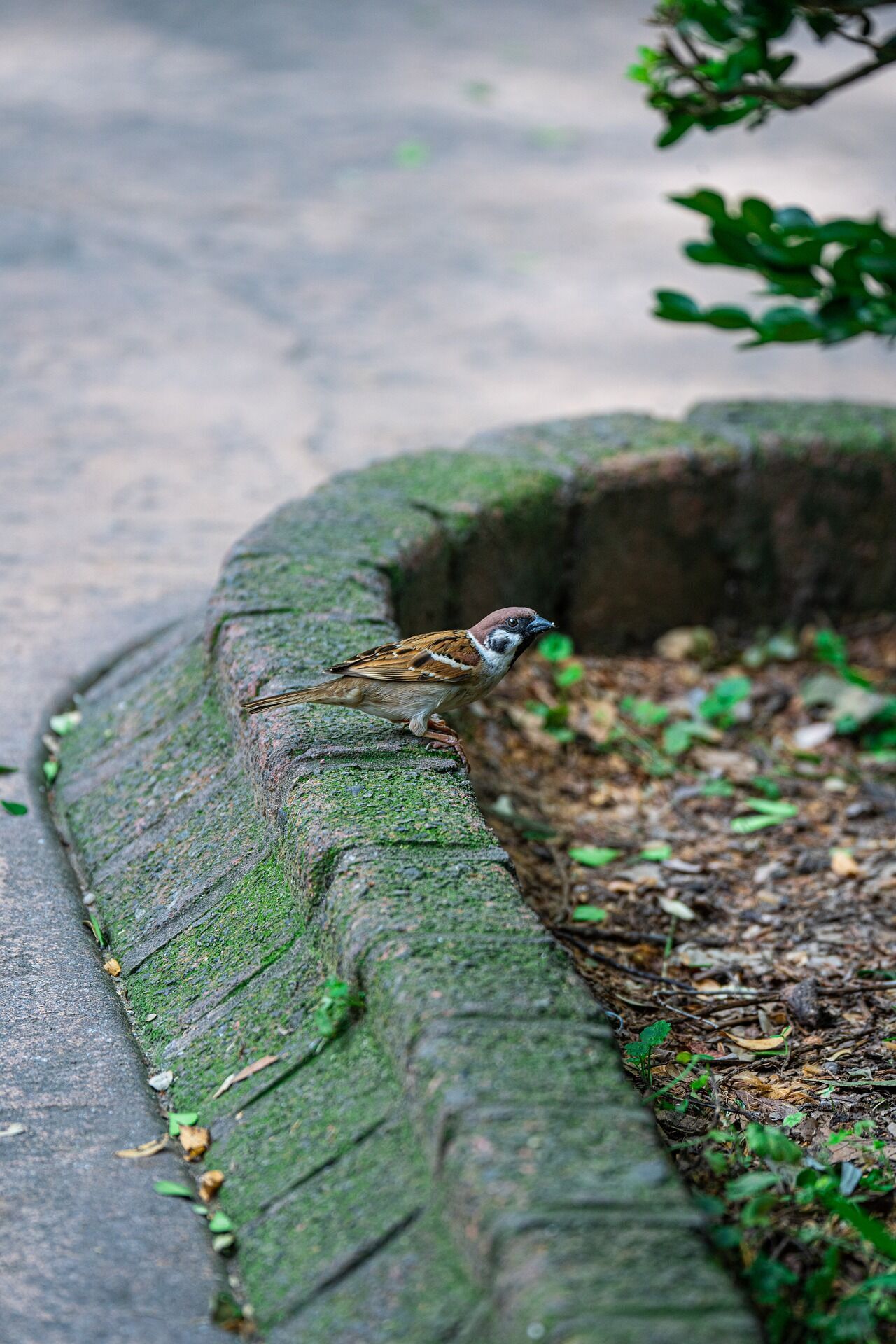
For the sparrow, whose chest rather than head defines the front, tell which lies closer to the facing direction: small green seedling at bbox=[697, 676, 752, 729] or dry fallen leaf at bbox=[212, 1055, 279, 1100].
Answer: the small green seedling

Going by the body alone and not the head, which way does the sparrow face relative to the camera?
to the viewer's right

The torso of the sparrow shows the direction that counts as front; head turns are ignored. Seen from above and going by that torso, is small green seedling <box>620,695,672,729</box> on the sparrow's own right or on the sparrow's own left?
on the sparrow's own left

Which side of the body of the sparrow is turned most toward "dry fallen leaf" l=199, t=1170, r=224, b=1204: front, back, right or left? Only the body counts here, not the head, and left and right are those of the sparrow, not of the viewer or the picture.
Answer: right

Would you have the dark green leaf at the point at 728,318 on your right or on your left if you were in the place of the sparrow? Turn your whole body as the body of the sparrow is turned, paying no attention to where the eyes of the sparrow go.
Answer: on your left

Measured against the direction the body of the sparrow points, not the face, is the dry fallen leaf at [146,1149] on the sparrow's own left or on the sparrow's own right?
on the sparrow's own right

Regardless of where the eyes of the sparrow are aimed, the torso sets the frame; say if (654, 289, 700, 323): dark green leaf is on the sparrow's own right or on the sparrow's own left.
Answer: on the sparrow's own left

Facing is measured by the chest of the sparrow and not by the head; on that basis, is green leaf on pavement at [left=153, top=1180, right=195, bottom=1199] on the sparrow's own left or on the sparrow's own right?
on the sparrow's own right
